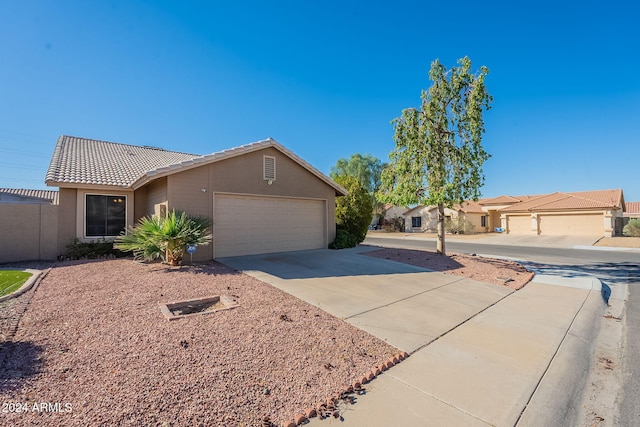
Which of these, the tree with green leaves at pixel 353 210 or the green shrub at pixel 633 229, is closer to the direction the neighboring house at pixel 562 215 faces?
the tree with green leaves

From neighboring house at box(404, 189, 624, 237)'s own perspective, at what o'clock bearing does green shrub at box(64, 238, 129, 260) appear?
The green shrub is roughly at 1 o'clock from the neighboring house.

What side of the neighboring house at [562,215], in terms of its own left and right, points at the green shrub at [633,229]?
left

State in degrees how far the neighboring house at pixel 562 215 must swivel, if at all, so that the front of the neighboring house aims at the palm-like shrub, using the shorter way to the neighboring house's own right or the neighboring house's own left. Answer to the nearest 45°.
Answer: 0° — it already faces it

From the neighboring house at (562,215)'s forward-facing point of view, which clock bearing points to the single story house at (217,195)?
The single story house is roughly at 1 o'clock from the neighboring house.

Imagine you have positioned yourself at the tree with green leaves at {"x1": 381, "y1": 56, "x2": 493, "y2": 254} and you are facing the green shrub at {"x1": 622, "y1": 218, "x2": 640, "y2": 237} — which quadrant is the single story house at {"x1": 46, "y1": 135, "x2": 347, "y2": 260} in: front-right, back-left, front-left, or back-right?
back-left

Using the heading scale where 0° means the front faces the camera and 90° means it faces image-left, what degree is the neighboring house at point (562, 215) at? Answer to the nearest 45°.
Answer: approximately 0°
